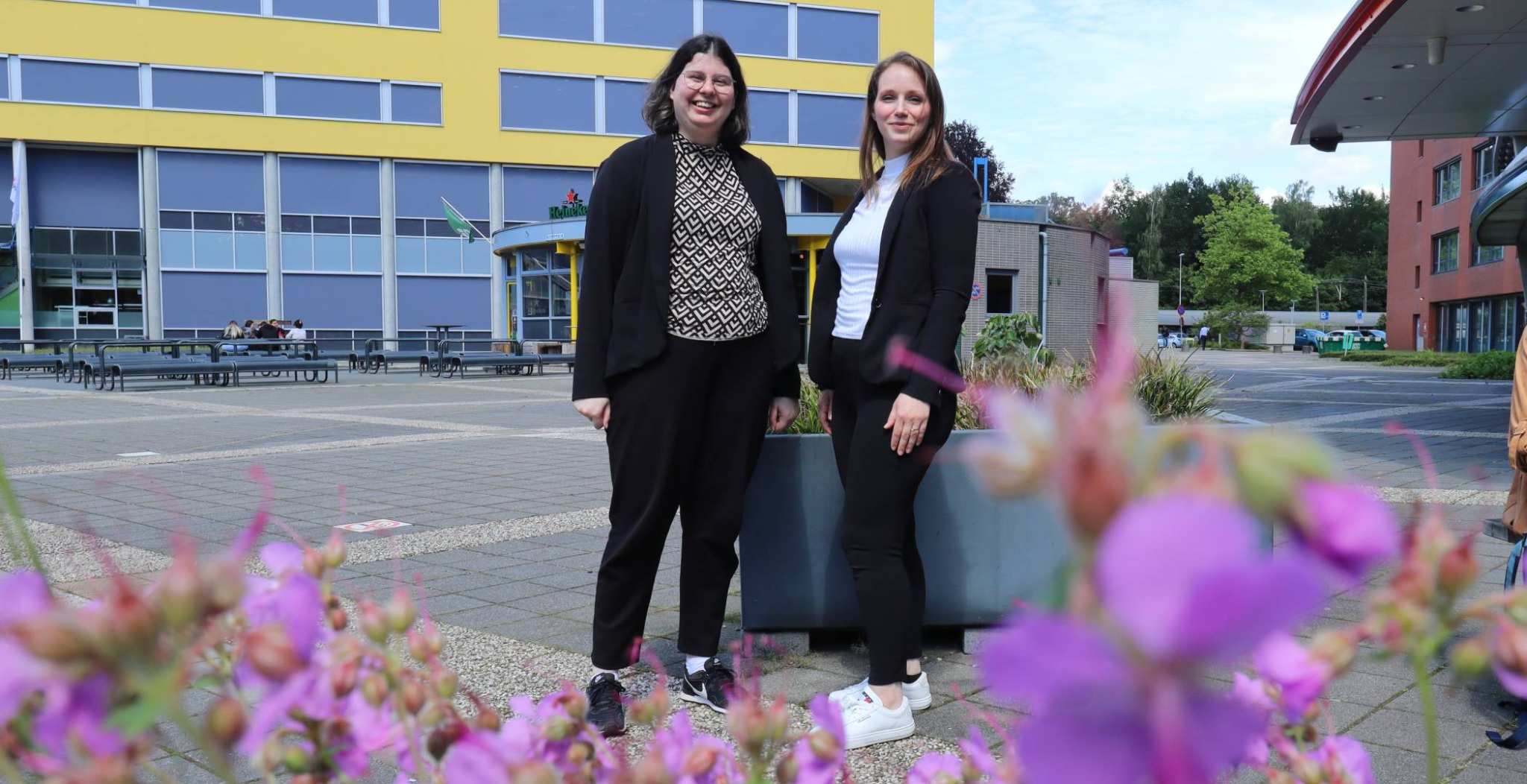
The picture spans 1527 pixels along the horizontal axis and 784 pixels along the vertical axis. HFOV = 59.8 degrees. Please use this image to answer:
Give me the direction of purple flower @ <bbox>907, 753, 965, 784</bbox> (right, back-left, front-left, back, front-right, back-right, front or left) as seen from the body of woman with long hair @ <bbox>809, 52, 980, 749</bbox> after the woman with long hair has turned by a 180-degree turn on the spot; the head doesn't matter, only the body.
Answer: back-right

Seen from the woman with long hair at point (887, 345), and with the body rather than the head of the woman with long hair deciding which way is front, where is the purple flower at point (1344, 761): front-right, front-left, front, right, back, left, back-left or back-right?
front-left

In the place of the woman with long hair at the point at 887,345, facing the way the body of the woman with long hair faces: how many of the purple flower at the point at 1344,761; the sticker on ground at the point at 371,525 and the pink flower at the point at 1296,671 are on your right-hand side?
1

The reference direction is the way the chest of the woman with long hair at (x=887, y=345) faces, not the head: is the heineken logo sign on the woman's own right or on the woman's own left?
on the woman's own right

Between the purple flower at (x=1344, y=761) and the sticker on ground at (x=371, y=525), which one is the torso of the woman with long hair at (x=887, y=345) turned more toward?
the purple flower

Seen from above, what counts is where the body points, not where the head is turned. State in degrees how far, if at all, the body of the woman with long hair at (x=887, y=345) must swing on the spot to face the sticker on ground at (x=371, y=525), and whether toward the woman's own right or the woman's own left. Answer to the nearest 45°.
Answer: approximately 90° to the woman's own right

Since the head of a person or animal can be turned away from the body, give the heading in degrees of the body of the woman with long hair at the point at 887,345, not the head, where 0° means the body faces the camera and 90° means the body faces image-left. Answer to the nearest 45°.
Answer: approximately 45°

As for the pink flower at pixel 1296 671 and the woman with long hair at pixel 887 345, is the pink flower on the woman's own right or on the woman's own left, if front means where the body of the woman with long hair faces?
on the woman's own left
